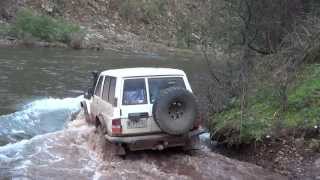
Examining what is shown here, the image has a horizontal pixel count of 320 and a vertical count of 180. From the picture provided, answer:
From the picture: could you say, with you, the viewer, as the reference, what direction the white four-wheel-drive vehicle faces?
facing away from the viewer and to the left of the viewer
